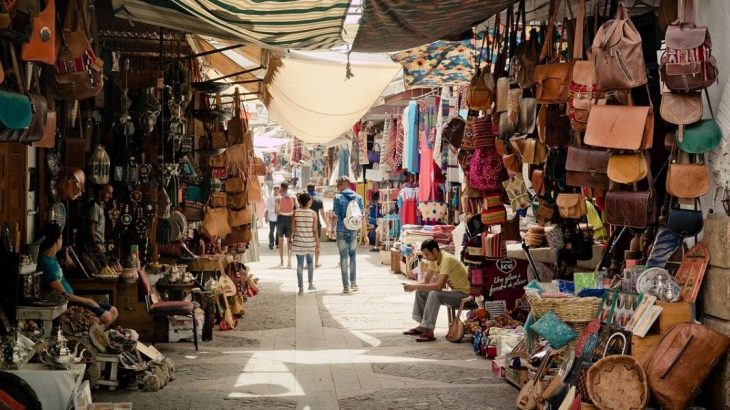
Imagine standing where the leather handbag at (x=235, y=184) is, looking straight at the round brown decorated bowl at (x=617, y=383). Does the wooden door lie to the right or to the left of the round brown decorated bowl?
right

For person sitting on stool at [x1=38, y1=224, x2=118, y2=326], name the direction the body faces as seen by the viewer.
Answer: to the viewer's right

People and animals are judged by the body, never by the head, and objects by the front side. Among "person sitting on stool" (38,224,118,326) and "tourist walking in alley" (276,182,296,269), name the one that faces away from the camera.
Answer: the tourist walking in alley

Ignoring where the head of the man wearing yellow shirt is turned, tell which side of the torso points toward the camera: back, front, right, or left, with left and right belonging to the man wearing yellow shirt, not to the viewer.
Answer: left

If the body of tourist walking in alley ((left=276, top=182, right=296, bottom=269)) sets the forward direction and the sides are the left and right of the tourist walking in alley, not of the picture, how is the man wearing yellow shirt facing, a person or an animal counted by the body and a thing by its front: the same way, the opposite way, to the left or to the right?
to the left

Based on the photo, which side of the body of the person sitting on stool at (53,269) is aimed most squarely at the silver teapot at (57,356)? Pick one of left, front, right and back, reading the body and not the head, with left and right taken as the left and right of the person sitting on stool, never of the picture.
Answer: right

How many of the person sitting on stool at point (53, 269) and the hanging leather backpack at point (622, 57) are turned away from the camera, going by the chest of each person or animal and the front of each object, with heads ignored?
0

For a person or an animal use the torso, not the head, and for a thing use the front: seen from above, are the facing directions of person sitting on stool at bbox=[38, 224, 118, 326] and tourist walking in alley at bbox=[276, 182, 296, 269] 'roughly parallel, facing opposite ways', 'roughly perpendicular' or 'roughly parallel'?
roughly perpendicular

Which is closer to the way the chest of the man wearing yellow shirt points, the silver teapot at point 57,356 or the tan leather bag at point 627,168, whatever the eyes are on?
the silver teapot

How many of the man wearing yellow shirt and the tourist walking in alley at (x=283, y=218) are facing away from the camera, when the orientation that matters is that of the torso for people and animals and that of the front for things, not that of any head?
1

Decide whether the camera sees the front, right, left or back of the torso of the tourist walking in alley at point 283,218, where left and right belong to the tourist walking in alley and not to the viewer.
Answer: back
